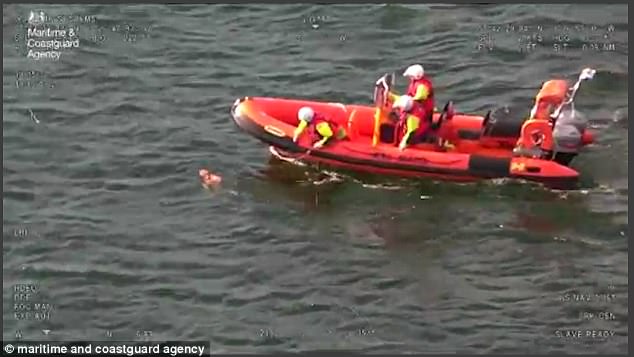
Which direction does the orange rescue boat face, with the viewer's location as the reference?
facing to the left of the viewer
